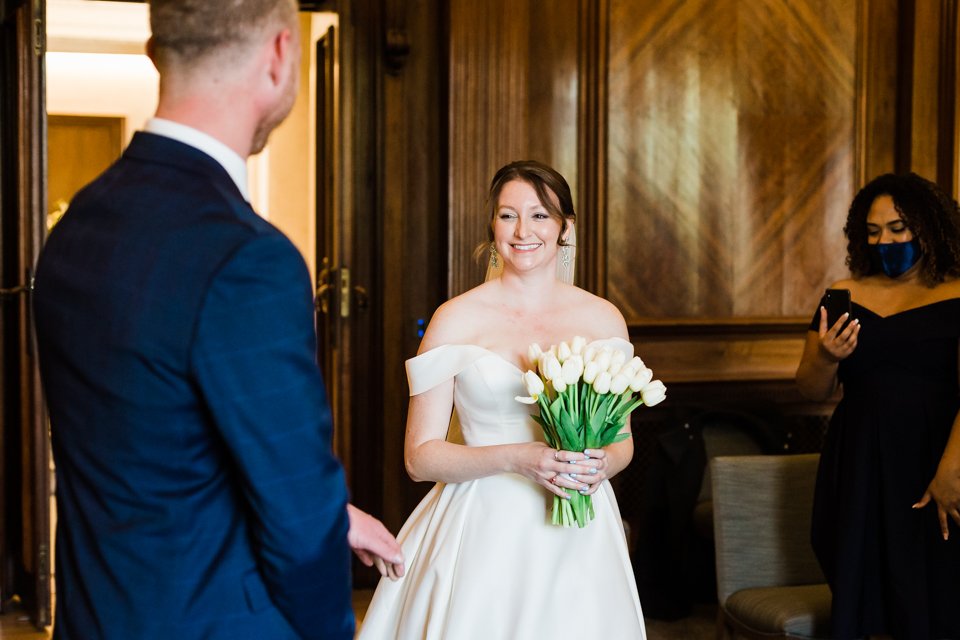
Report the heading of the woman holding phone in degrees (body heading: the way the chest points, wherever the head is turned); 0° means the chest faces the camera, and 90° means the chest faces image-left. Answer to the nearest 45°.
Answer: approximately 45°

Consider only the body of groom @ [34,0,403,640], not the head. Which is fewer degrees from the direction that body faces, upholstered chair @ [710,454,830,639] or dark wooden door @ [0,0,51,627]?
the upholstered chair

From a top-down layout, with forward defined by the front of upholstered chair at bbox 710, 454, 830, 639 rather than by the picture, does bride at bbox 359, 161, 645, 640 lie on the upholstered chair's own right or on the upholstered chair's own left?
on the upholstered chair's own right

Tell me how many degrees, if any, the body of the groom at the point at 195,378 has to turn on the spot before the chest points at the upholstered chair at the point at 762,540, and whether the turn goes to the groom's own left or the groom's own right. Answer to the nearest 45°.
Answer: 0° — they already face it

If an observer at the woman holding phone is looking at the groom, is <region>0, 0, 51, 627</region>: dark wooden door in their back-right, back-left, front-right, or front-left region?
front-right

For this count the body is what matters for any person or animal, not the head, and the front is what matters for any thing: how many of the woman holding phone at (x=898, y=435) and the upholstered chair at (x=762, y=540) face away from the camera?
0

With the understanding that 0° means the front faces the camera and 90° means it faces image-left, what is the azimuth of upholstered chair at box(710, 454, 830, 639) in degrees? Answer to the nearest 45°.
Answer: approximately 315°

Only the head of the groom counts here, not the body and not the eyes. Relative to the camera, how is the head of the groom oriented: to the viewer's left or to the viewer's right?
to the viewer's right

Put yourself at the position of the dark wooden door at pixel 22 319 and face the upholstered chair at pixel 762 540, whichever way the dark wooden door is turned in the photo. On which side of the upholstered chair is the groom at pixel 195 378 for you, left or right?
right

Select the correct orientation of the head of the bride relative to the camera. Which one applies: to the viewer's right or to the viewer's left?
to the viewer's left

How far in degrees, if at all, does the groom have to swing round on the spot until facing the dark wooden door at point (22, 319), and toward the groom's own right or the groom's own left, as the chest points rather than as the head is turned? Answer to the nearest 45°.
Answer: approximately 45° to the groom's own left

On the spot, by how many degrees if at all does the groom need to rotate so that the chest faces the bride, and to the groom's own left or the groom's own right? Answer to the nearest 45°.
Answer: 0° — they already face them

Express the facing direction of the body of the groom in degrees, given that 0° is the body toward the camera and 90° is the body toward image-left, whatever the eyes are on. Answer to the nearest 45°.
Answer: approximately 225°
